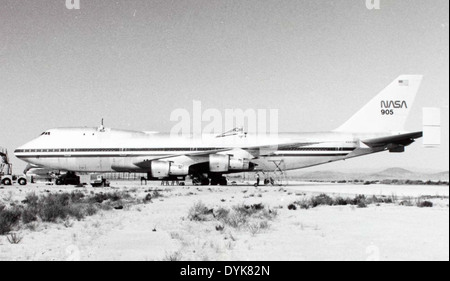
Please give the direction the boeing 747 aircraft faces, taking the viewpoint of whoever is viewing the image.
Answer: facing to the left of the viewer
